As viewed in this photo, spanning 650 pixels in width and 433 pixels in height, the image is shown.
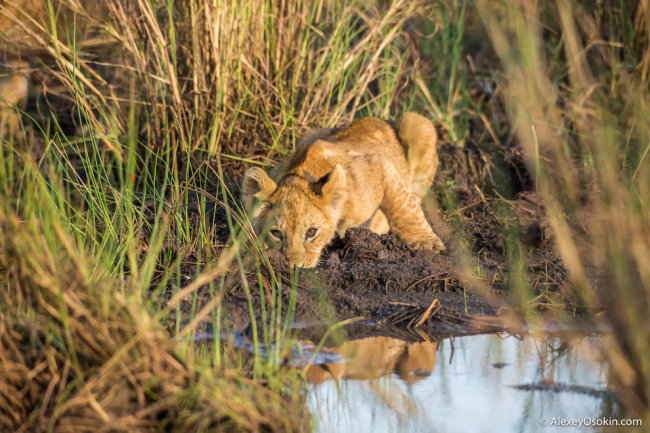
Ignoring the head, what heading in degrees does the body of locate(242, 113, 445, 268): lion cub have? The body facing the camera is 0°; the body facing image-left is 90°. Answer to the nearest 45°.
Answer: approximately 45°
